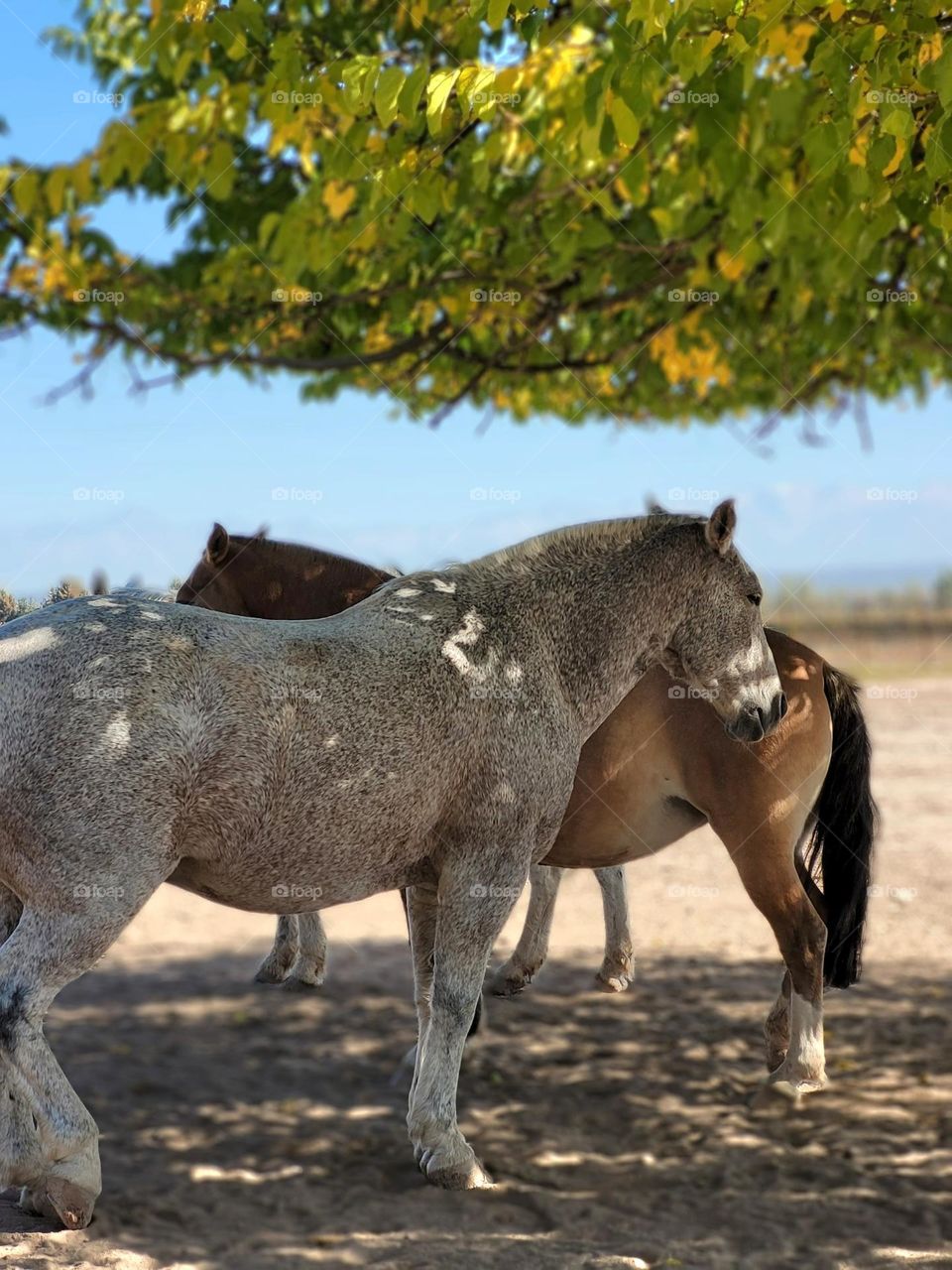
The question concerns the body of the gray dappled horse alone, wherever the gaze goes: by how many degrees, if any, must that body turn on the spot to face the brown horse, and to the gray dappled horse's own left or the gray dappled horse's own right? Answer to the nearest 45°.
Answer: approximately 45° to the gray dappled horse's own left

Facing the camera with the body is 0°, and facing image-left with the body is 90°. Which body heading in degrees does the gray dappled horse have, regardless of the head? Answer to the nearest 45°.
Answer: approximately 270°
